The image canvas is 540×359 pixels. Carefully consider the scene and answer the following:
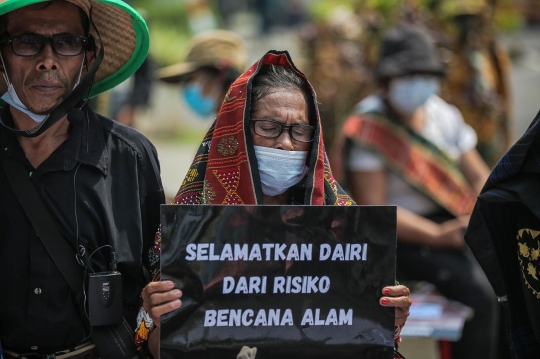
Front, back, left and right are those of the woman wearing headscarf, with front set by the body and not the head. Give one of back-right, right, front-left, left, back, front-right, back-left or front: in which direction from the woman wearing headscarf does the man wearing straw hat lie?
right

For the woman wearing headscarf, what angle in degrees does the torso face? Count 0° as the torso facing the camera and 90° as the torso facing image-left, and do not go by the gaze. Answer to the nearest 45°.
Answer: approximately 0°

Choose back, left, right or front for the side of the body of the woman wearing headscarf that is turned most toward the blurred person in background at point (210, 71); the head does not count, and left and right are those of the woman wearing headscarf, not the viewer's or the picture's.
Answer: back

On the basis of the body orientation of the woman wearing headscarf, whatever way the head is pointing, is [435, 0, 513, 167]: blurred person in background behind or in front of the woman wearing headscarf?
behind

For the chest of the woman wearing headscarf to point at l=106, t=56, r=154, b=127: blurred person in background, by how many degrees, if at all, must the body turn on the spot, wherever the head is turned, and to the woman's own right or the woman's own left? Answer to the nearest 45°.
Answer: approximately 180°
